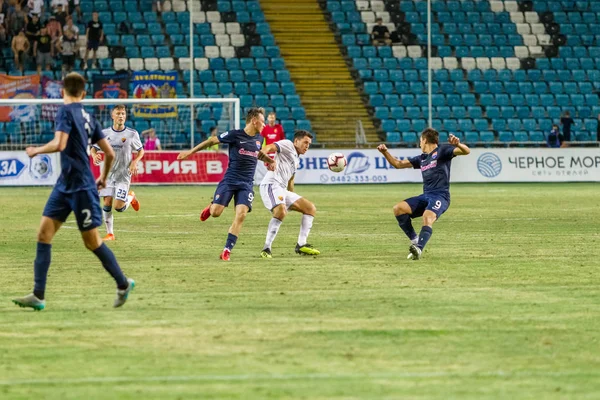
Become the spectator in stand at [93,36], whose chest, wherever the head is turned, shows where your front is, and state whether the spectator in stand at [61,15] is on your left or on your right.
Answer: on your right

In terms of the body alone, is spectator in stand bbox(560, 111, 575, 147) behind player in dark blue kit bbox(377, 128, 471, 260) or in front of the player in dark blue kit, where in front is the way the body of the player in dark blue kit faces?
behind

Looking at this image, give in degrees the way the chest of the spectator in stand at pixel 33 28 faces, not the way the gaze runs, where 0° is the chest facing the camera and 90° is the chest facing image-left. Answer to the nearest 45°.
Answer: approximately 0°

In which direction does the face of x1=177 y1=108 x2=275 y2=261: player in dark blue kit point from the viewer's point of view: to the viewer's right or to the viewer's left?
to the viewer's right

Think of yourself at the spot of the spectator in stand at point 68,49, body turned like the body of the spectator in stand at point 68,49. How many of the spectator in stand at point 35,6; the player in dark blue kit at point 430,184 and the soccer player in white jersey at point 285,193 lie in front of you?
2

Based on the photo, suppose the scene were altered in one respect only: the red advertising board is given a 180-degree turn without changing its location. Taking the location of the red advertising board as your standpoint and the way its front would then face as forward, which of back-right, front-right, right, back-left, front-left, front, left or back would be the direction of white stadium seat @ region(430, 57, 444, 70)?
front-right

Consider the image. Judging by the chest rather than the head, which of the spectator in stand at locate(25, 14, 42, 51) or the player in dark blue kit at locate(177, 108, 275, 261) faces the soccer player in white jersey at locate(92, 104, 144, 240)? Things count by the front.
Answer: the spectator in stand
